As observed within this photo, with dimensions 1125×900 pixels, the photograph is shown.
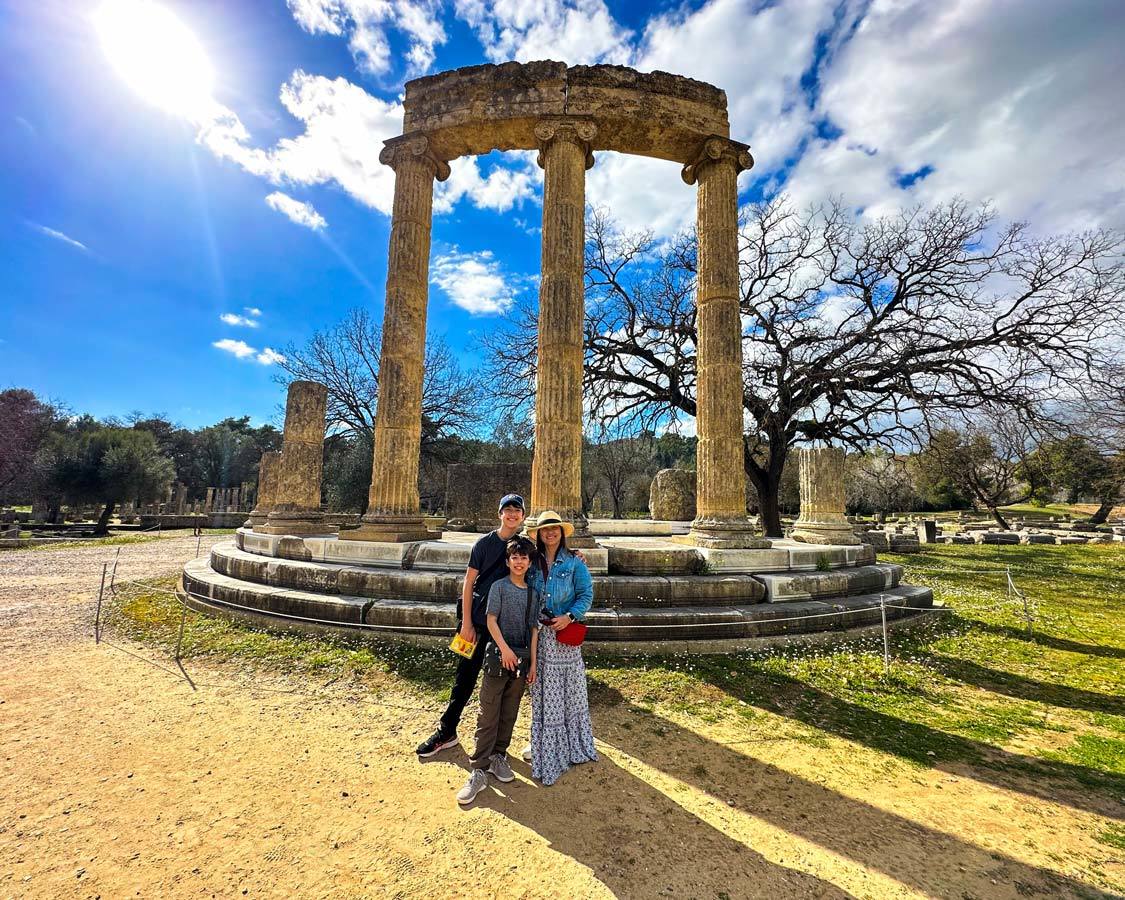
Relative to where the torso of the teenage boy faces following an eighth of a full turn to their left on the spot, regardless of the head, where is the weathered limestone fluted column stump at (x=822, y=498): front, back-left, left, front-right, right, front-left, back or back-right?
left

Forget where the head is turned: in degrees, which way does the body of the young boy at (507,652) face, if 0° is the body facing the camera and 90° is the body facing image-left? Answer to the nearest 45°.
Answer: approximately 0°

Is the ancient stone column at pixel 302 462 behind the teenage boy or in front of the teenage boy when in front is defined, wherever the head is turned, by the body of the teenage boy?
behind

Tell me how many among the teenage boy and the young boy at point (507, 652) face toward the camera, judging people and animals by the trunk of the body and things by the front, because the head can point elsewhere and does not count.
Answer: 2

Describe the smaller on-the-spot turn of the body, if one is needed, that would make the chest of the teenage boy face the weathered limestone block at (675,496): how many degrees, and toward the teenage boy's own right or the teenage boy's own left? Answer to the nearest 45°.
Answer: approximately 135° to the teenage boy's own left

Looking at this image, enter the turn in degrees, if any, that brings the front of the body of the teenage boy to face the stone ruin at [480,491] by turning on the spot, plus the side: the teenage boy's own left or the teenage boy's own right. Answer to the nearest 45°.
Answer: approximately 180°

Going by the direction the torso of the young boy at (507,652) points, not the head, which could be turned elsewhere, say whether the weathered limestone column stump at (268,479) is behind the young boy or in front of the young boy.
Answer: behind

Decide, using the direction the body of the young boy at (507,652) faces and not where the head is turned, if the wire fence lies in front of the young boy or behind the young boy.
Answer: behind

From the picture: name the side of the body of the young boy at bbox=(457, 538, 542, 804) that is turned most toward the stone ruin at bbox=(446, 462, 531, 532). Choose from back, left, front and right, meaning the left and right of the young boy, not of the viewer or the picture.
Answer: back

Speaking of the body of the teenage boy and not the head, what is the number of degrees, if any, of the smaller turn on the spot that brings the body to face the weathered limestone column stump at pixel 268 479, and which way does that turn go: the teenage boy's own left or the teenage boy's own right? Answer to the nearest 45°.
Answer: approximately 135° to the teenage boy's own right
